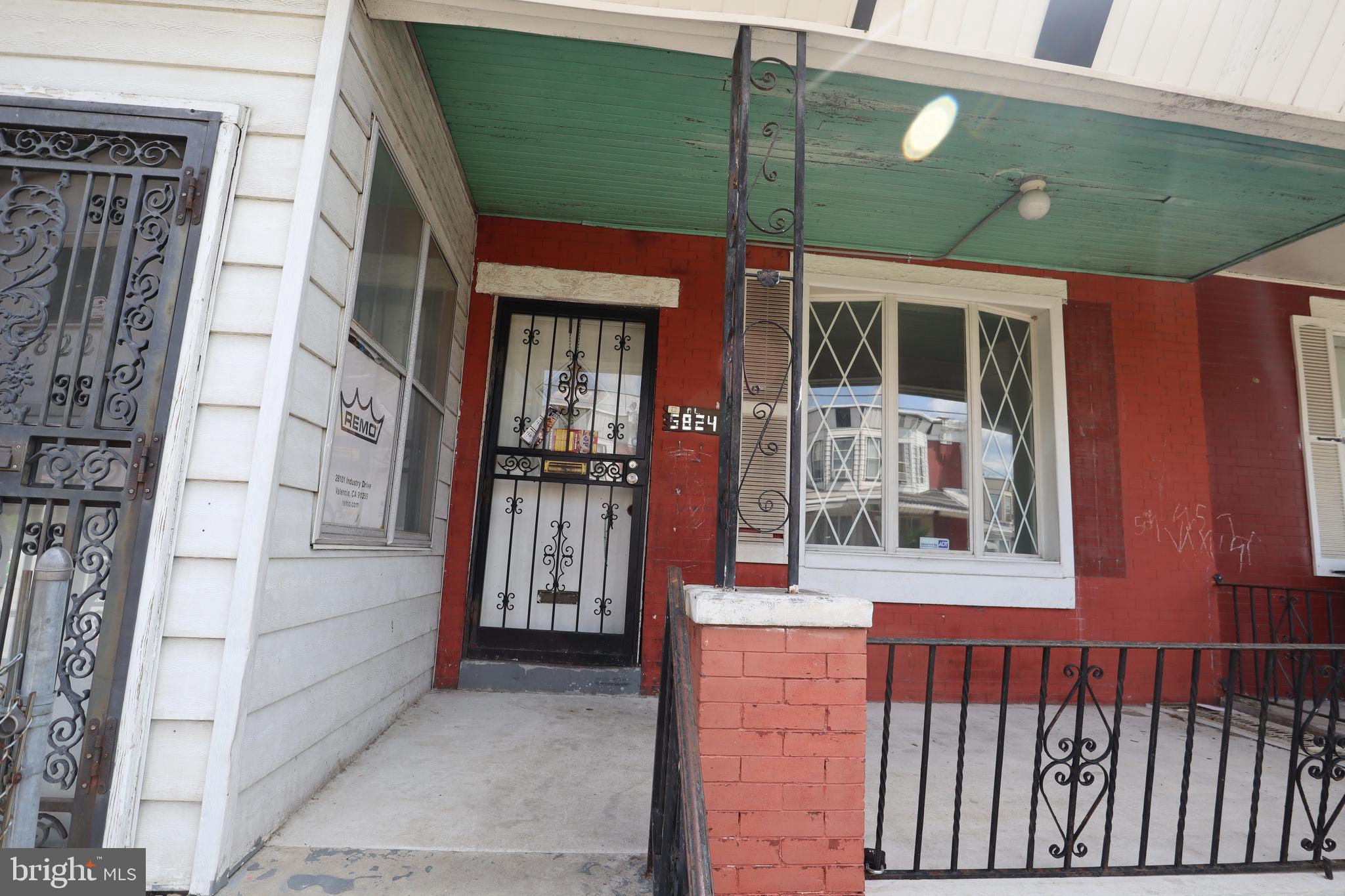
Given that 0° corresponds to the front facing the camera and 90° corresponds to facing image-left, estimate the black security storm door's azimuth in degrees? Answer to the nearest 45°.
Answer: approximately 0°

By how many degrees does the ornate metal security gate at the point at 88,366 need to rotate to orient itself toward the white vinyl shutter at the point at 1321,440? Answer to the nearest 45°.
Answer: approximately 90° to its left

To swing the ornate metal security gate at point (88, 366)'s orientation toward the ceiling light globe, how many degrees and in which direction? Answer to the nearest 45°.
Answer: approximately 90° to its left

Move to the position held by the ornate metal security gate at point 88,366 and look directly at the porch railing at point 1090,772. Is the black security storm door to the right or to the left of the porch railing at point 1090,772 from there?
left

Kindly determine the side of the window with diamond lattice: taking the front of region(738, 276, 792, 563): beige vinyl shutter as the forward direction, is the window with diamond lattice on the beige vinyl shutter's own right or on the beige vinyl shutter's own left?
on the beige vinyl shutter's own left

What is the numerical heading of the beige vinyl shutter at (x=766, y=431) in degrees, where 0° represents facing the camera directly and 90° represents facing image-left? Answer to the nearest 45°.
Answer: approximately 0°

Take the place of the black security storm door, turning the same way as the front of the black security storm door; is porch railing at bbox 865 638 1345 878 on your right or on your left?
on your left

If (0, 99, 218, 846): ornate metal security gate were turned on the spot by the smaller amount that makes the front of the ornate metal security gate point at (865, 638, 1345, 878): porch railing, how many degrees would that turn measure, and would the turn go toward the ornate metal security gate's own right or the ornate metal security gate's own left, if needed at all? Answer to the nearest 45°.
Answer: approximately 45° to the ornate metal security gate's own left

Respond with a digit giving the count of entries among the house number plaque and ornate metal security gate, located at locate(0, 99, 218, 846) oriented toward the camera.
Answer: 2
